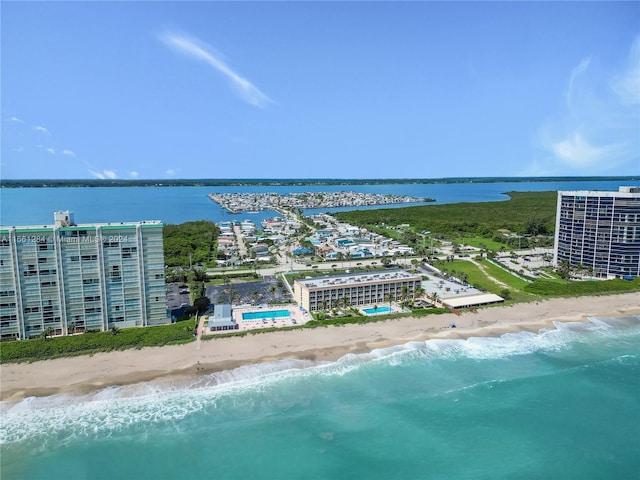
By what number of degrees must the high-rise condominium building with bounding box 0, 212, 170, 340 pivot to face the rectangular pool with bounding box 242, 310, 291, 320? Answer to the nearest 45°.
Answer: approximately 90° to its left

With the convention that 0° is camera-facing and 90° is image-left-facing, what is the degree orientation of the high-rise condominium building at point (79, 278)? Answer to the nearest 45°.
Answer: approximately 0°
